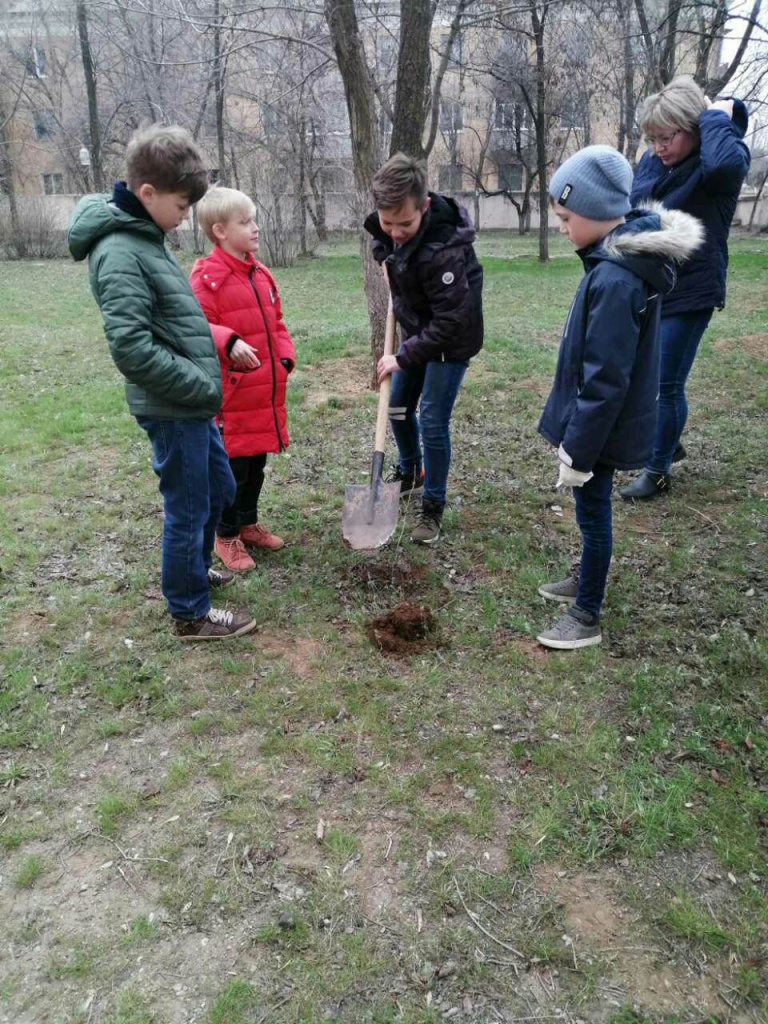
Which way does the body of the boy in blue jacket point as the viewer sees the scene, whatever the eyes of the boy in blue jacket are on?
to the viewer's left

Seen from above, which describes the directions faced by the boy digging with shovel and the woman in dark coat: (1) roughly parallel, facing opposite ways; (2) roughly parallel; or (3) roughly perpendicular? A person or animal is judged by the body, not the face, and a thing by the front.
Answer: roughly parallel

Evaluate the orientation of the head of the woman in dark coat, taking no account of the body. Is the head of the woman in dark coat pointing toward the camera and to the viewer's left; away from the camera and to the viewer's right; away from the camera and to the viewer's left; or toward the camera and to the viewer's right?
toward the camera and to the viewer's left

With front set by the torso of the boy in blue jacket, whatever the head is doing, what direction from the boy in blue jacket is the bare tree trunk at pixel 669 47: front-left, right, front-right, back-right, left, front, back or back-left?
right

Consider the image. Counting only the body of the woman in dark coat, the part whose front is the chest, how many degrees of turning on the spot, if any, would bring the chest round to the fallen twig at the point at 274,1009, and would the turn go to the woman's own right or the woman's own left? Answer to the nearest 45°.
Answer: approximately 45° to the woman's own left

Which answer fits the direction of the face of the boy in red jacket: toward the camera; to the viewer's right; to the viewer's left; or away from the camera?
to the viewer's right

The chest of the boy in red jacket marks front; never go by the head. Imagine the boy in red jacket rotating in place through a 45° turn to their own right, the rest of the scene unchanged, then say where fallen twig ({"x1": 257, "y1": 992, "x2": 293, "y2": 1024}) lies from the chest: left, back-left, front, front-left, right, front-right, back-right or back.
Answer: front

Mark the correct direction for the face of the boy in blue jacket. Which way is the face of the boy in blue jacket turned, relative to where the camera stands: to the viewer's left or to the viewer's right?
to the viewer's left

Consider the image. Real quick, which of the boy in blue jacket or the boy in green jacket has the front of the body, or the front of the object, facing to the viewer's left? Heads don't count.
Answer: the boy in blue jacket

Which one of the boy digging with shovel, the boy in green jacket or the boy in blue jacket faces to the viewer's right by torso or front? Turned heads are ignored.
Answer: the boy in green jacket

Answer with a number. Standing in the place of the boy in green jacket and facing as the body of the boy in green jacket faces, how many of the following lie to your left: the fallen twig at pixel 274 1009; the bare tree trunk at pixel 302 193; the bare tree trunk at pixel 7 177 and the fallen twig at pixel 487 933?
2

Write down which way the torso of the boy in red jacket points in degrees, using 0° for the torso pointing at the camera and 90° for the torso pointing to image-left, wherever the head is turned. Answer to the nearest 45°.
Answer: approximately 315°

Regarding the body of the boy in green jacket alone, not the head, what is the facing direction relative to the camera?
to the viewer's right

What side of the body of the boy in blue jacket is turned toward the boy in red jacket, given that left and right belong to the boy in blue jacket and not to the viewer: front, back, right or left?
front

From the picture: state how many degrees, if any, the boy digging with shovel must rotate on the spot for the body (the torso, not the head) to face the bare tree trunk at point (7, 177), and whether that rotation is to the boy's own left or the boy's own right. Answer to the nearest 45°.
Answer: approximately 90° to the boy's own right

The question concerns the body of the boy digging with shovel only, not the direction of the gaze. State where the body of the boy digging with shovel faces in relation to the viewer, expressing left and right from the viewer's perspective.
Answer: facing the viewer and to the left of the viewer

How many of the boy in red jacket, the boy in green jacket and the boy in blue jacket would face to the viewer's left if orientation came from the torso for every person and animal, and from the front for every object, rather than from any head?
1
